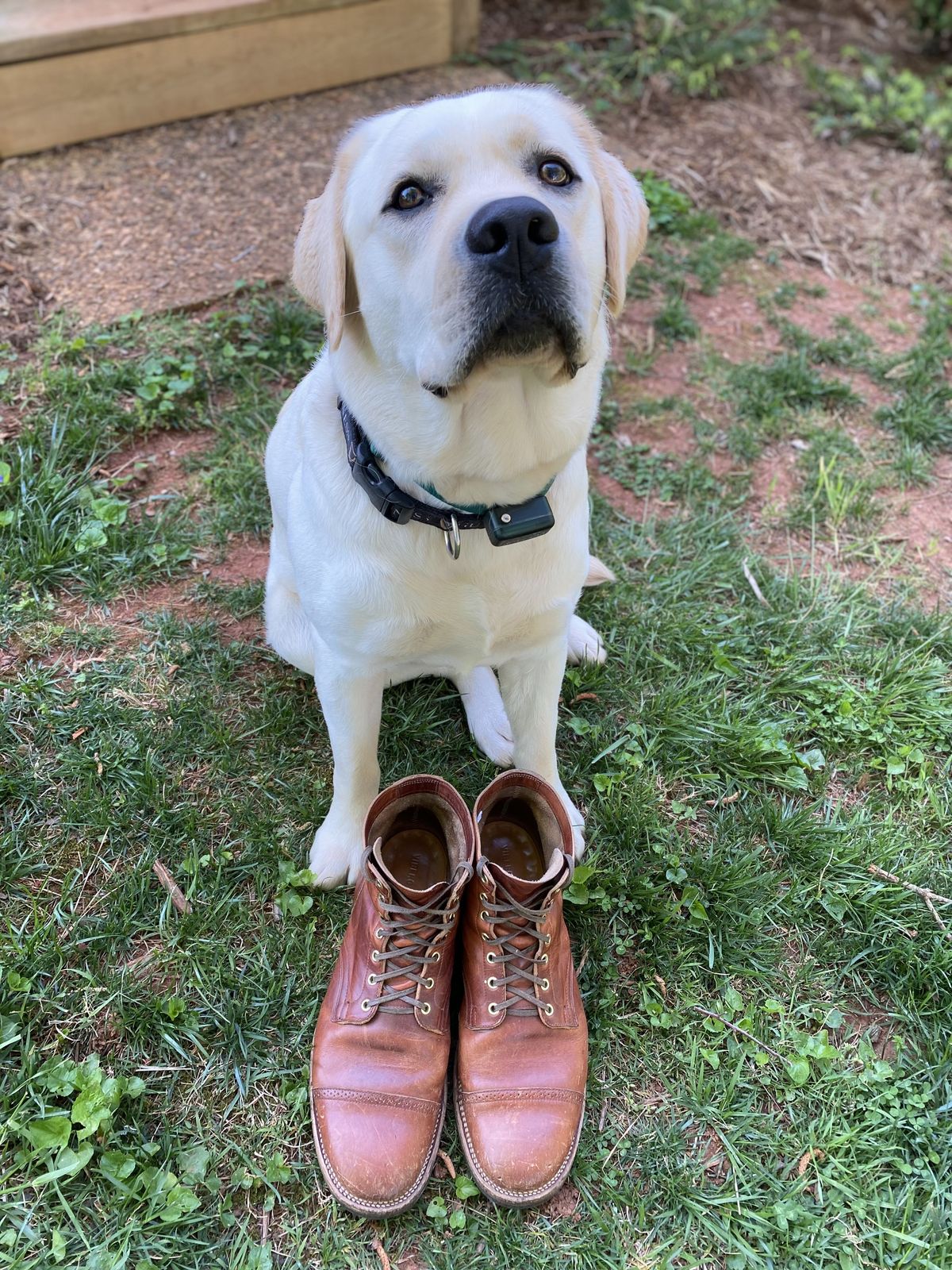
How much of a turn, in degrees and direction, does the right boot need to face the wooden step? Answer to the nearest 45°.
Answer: approximately 180°

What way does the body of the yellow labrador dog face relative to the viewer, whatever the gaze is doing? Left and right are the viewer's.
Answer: facing the viewer

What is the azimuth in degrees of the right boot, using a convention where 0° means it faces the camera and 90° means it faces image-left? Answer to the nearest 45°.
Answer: approximately 0°

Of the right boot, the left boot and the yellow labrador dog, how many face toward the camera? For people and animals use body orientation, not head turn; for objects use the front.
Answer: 3

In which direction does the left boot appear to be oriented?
toward the camera

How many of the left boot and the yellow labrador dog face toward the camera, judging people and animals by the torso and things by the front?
2

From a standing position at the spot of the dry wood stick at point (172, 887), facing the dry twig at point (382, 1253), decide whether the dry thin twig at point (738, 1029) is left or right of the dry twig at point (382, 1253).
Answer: left
